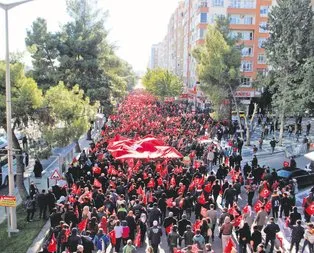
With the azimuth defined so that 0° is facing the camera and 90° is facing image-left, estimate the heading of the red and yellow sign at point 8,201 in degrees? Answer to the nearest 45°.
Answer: approximately 0°

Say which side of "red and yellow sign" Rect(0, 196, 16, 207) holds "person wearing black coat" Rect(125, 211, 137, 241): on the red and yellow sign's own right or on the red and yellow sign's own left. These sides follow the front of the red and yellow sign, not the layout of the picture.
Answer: on the red and yellow sign's own left
